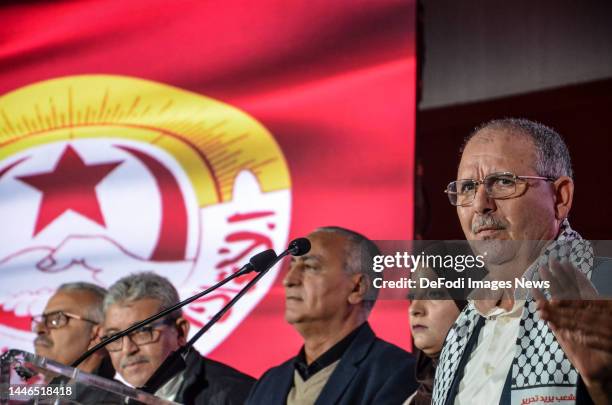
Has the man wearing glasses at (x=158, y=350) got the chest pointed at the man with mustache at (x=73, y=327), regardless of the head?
no

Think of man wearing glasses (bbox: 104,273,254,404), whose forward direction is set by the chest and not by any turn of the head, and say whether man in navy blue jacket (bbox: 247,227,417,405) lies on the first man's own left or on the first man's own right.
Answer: on the first man's own left

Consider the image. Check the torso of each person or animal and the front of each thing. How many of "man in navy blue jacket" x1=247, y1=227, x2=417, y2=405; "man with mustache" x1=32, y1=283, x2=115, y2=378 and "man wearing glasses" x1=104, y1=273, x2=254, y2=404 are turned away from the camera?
0

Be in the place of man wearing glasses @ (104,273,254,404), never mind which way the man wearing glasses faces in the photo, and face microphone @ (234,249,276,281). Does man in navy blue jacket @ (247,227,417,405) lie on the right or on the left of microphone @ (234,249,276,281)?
left

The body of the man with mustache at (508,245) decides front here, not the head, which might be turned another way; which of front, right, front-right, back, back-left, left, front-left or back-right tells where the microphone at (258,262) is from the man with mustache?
front-right

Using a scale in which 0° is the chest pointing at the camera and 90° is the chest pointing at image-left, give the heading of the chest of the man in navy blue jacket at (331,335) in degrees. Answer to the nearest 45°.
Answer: approximately 45°

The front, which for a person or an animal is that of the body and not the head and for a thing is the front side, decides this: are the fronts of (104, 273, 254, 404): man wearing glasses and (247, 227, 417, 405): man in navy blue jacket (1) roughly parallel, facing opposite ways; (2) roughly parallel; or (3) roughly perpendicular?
roughly parallel

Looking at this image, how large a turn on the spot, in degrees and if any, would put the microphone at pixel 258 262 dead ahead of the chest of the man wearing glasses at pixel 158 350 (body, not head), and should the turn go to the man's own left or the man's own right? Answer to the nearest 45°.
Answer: approximately 45° to the man's own left

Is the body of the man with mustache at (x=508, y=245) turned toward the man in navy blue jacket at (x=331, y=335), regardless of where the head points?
no

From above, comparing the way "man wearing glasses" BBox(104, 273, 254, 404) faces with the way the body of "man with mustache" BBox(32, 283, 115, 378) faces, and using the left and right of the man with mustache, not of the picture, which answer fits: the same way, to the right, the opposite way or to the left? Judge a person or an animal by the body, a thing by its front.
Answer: the same way

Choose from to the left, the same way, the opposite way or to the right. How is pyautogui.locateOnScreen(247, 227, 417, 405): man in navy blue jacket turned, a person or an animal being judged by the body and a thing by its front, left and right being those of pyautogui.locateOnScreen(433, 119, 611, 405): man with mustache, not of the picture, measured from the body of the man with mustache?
the same way

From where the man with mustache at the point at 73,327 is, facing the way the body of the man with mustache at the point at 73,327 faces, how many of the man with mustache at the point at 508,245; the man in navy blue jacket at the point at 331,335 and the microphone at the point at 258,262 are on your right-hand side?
0

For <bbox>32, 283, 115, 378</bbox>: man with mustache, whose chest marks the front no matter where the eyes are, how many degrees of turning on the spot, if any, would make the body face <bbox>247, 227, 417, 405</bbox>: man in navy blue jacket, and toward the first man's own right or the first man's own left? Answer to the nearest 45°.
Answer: approximately 90° to the first man's own left

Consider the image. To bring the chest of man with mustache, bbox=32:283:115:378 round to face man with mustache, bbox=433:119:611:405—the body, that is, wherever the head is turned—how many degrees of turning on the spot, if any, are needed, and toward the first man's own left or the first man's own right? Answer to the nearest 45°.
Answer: approximately 90° to the first man's own left

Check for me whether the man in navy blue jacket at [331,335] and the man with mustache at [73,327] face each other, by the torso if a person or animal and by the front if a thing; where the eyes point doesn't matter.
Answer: no

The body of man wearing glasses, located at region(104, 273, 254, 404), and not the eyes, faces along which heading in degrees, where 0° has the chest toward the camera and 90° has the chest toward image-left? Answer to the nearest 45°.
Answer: approximately 45°

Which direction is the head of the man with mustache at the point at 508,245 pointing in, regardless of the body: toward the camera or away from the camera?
toward the camera
